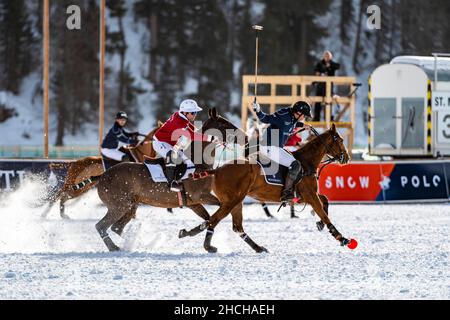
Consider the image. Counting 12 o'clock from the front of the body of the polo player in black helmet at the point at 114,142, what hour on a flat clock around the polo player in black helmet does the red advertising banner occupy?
The red advertising banner is roughly at 11 o'clock from the polo player in black helmet.

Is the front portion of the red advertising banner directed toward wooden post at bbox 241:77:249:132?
no

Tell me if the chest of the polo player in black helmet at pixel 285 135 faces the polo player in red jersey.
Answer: no

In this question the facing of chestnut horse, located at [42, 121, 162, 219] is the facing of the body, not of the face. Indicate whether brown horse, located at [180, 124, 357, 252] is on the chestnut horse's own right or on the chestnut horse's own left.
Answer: on the chestnut horse's own right

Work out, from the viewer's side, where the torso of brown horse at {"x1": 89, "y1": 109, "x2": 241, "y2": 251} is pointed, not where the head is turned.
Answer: to the viewer's right

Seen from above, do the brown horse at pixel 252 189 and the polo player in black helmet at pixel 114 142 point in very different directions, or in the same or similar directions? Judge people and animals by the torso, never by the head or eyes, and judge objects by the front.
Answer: same or similar directions

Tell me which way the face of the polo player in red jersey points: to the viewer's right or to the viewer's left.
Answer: to the viewer's right

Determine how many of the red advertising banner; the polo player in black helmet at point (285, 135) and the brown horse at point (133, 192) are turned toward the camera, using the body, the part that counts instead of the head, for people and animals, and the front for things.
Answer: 1

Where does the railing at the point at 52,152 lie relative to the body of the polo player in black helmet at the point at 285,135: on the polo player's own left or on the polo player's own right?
on the polo player's own left

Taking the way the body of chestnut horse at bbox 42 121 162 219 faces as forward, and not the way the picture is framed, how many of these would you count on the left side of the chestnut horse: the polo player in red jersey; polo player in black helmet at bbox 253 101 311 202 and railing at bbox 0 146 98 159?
1

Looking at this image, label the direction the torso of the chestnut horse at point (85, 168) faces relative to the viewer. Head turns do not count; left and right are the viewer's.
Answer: facing to the right of the viewer

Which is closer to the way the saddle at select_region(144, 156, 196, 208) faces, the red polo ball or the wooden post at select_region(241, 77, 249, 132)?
the red polo ball

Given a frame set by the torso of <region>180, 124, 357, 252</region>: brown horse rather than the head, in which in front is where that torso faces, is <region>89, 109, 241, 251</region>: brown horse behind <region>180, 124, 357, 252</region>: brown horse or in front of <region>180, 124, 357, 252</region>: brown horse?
behind

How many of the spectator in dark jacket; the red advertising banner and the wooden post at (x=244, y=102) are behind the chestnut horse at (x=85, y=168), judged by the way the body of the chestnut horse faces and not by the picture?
0

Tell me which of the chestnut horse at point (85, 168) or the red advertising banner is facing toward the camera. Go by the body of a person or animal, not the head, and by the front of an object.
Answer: the red advertising banner

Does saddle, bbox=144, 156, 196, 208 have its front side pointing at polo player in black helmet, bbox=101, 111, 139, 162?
no

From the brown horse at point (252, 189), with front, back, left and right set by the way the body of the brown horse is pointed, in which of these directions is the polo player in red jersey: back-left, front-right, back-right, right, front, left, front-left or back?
back

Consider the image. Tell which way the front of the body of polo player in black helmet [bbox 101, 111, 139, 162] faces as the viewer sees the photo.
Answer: to the viewer's right

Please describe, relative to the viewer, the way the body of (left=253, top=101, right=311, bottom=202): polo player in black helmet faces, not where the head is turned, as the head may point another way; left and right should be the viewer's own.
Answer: facing to the right of the viewer

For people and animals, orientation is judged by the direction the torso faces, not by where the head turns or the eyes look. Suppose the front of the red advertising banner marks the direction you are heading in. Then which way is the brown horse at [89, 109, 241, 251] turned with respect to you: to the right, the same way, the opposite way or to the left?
to the left

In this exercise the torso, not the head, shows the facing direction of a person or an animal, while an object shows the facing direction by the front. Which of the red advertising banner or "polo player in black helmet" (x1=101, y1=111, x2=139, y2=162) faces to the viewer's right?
the polo player in black helmet

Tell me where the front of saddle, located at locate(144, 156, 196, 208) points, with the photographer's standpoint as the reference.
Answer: facing to the right of the viewer
